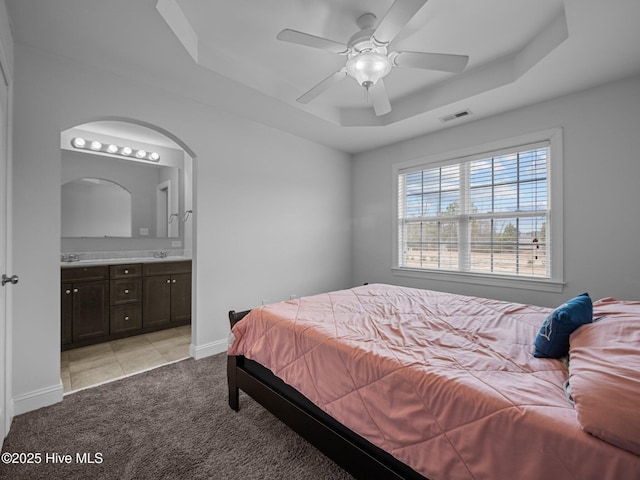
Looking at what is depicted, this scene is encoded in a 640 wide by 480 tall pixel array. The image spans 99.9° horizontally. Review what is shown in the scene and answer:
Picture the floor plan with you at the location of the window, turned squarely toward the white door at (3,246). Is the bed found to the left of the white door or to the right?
left

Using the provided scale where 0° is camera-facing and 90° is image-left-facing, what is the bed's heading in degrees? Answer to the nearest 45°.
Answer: approximately 135°

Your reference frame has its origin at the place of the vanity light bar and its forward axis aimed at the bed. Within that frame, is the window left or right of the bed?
left

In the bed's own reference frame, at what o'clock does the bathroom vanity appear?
The bathroom vanity is roughly at 11 o'clock from the bed.

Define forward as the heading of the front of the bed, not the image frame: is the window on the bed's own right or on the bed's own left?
on the bed's own right

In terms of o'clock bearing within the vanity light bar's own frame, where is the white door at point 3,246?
The white door is roughly at 2 o'clock from the vanity light bar.

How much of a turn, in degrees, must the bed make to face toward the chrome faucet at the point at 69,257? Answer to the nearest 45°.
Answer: approximately 45° to its left
